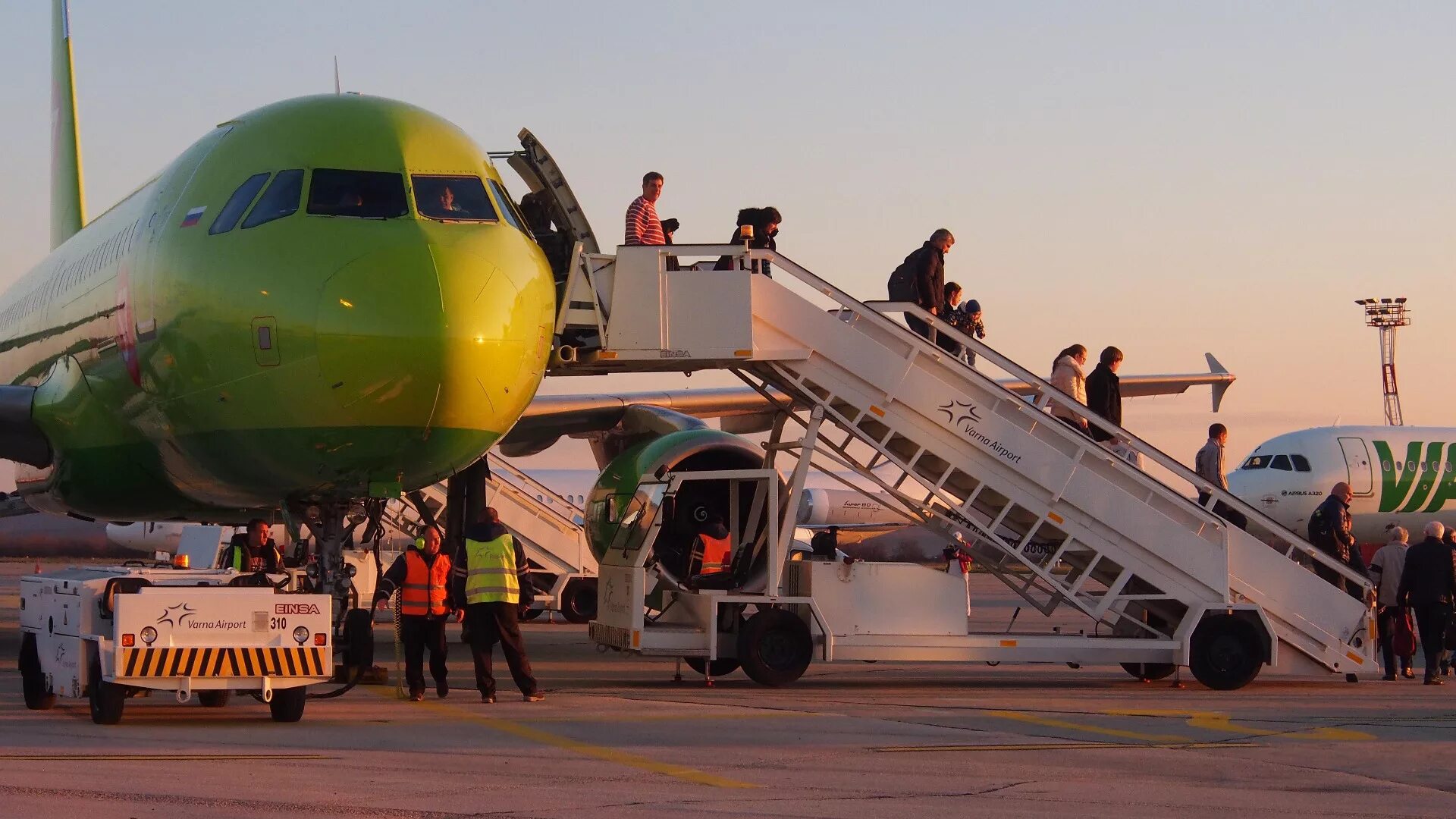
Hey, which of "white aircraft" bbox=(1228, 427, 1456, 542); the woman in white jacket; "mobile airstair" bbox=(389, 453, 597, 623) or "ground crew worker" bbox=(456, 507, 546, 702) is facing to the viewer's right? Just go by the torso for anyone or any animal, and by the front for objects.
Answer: the woman in white jacket

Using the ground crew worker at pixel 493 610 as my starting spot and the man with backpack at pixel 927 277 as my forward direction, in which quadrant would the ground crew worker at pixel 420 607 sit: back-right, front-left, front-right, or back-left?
back-left

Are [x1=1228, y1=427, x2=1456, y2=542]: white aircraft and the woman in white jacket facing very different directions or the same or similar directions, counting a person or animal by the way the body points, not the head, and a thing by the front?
very different directions

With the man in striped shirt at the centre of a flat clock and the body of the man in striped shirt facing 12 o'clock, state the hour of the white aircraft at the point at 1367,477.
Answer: The white aircraft is roughly at 9 o'clock from the man in striped shirt.

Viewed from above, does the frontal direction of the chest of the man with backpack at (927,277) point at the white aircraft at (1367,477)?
no

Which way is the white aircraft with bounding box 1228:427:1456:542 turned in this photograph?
to the viewer's left

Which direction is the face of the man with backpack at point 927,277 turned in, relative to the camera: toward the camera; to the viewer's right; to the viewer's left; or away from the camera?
to the viewer's right

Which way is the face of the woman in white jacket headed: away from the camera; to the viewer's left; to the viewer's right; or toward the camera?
to the viewer's right

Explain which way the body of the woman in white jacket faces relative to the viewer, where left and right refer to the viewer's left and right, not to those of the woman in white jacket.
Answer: facing to the right of the viewer

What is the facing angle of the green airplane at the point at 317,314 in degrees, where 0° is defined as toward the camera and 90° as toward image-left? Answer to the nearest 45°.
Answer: approximately 315°

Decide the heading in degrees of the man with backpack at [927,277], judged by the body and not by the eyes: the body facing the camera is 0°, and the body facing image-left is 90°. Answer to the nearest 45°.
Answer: approximately 270°

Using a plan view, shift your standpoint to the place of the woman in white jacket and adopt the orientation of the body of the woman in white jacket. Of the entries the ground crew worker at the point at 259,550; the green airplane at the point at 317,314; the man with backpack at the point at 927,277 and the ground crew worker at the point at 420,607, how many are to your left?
0

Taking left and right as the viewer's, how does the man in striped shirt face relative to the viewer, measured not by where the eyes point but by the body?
facing the viewer and to the right of the viewer
